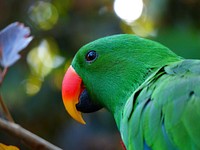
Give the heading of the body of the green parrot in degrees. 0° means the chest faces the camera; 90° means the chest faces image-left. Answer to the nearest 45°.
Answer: approximately 90°

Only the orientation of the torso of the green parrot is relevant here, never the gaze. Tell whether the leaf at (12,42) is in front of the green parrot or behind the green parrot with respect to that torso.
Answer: in front

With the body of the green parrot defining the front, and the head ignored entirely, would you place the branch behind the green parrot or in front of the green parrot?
in front
